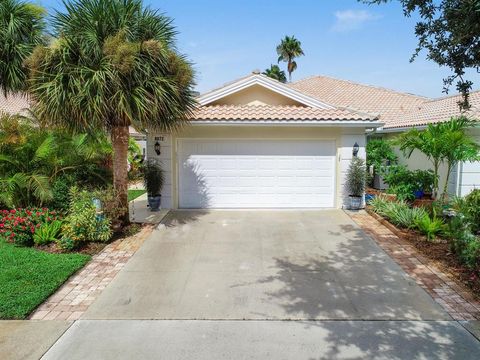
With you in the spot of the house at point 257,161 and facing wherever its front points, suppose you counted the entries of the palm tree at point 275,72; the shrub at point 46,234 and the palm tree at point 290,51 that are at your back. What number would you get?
2

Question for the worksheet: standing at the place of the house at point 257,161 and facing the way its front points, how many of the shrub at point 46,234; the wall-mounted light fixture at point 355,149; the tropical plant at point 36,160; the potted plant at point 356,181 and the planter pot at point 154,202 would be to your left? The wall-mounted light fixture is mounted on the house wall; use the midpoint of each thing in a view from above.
2

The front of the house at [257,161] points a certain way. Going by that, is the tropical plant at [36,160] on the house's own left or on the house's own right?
on the house's own right

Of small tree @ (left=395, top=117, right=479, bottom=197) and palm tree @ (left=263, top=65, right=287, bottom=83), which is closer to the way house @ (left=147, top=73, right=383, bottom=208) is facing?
the small tree

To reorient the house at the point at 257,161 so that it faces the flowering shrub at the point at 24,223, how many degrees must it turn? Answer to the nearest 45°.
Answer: approximately 45° to its right

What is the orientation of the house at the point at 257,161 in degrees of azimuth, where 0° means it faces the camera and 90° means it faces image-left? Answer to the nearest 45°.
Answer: approximately 0°

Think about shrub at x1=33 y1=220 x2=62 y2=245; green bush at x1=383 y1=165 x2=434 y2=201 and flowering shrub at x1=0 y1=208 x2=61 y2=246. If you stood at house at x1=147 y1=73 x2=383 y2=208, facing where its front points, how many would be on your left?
1

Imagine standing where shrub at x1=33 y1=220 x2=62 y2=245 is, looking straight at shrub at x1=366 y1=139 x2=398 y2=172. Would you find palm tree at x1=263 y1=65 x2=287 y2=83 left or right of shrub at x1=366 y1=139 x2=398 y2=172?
left

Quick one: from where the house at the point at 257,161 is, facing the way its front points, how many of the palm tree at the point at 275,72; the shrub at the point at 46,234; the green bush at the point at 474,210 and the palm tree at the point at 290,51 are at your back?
2

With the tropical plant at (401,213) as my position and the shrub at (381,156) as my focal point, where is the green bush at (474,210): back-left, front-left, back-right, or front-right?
back-right

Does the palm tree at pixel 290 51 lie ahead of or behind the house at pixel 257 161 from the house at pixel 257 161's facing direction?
behind

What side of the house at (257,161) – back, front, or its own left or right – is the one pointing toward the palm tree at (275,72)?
back

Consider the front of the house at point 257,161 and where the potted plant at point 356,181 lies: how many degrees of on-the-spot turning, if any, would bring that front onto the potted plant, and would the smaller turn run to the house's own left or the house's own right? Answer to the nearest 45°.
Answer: approximately 90° to the house's own left

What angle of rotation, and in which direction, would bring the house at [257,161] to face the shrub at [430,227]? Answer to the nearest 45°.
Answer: approximately 45° to its left
